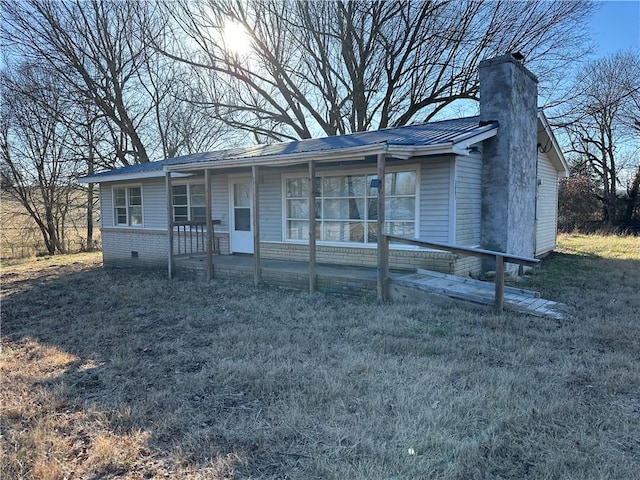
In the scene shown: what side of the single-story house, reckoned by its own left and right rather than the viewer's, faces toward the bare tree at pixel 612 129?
back

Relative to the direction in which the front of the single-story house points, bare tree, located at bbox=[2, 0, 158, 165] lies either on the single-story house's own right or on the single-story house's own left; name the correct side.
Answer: on the single-story house's own right

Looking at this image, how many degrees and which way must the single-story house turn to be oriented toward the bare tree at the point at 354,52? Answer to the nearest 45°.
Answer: approximately 135° to its right

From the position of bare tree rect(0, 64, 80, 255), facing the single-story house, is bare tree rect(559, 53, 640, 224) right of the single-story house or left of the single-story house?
left

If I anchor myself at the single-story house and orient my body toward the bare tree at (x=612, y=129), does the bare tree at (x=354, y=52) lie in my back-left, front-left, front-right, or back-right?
front-left

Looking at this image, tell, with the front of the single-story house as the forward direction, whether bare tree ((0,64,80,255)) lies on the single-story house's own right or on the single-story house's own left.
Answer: on the single-story house's own right

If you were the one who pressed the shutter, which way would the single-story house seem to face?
facing the viewer and to the left of the viewer

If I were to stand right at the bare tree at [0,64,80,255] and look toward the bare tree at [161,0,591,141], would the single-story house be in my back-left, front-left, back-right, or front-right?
front-right

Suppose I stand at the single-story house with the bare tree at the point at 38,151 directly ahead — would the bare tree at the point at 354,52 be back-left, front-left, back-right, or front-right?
front-right
